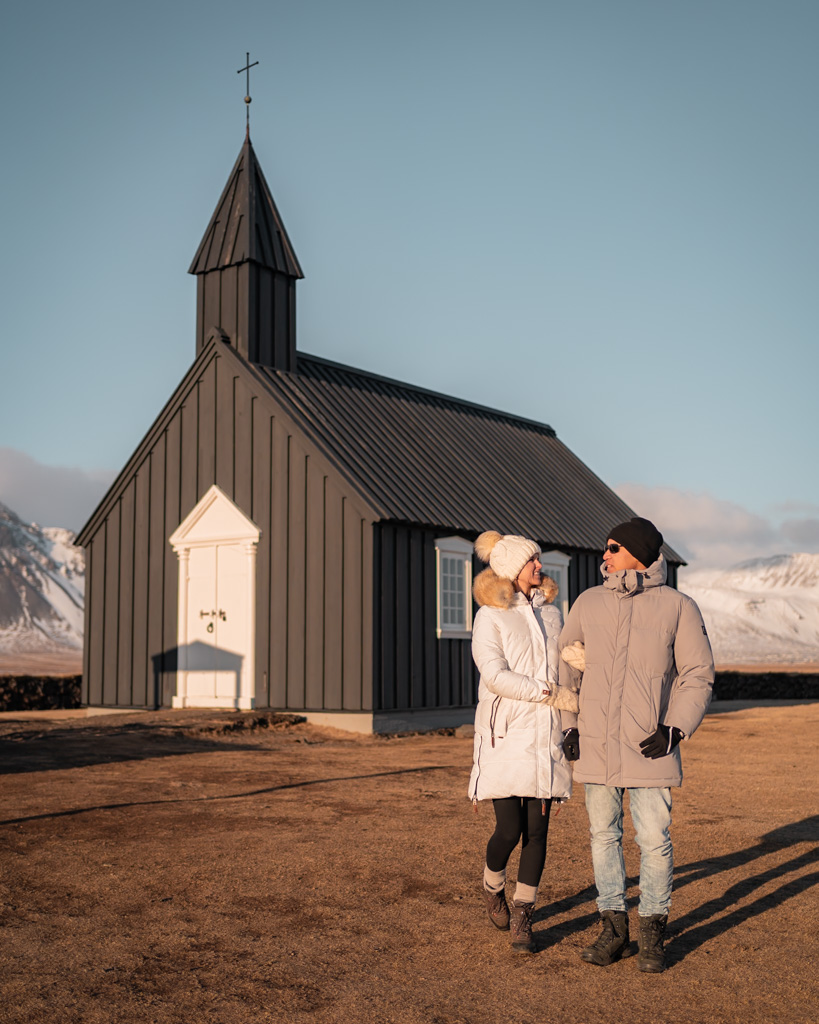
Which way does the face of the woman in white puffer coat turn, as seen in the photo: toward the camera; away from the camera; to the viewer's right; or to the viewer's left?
to the viewer's right

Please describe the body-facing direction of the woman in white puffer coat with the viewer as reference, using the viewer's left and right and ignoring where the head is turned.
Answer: facing the viewer and to the right of the viewer

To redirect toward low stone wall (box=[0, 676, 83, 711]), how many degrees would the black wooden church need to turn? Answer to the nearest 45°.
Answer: approximately 90° to its right

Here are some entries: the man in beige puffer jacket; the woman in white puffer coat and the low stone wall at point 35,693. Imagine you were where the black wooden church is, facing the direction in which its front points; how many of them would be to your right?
1

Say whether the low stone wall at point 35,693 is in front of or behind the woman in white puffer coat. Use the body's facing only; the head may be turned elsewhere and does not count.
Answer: behind

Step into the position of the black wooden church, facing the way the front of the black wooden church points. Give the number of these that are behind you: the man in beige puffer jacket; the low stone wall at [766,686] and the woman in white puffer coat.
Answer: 1

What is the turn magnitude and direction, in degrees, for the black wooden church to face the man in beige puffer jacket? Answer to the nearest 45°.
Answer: approximately 45° to its left

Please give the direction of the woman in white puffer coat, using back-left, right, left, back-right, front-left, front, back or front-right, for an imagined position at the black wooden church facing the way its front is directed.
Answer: front-left

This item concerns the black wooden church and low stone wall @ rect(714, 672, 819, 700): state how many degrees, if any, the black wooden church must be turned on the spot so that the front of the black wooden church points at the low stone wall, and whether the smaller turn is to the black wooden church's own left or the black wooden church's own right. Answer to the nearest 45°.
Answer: approximately 180°

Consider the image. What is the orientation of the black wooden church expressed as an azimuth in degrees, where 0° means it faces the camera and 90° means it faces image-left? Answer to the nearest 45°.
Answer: approximately 45°

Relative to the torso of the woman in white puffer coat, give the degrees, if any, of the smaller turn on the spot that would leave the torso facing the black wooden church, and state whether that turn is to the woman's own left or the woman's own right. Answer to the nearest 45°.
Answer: approximately 135° to the woman's own left

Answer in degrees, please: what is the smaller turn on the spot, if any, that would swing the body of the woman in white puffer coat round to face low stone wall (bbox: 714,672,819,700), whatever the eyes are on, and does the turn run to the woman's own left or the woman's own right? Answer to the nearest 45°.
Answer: approximately 135° to the woman's own left

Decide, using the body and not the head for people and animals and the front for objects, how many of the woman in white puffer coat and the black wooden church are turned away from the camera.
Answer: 0
